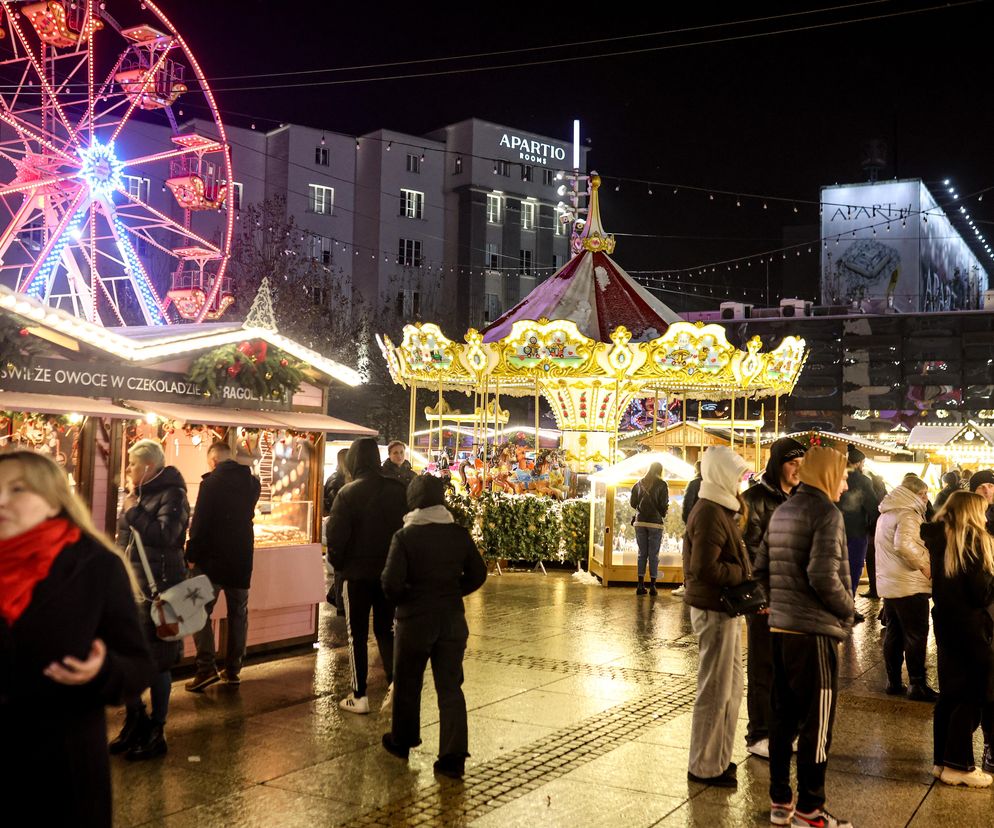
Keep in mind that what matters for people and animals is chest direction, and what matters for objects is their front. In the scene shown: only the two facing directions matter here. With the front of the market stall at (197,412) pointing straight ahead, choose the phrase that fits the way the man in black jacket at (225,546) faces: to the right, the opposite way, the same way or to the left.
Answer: the opposite way

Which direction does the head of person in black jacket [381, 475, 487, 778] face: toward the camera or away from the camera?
away from the camera

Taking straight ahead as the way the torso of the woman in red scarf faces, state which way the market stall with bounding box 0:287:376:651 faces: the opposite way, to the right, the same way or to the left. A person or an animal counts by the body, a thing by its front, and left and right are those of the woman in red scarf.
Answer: to the left

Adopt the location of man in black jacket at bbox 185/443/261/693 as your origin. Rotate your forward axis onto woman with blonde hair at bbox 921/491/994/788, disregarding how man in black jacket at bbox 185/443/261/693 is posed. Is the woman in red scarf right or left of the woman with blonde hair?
right

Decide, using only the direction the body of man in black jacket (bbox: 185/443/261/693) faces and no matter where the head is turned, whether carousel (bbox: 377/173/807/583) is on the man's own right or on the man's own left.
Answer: on the man's own right

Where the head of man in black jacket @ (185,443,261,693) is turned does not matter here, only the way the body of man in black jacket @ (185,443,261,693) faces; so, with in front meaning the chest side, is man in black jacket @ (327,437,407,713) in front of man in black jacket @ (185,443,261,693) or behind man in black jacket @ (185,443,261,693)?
behind

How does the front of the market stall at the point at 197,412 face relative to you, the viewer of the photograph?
facing the viewer and to the right of the viewer

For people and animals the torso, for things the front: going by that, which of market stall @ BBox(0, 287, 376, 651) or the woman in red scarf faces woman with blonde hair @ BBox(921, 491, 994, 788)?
the market stall

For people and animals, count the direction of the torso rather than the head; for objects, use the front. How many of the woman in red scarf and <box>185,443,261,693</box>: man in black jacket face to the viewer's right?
0

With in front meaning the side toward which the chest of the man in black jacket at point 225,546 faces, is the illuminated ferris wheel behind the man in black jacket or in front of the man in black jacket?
in front

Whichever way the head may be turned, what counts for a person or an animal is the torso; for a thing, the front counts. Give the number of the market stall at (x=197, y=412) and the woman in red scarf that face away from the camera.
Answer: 0

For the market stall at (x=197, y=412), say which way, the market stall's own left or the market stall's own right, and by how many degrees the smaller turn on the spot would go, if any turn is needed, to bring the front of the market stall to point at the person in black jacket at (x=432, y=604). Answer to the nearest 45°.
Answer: approximately 45° to the market stall's own right

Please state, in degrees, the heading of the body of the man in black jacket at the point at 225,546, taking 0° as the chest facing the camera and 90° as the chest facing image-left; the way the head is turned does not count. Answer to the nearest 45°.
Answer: approximately 135°
